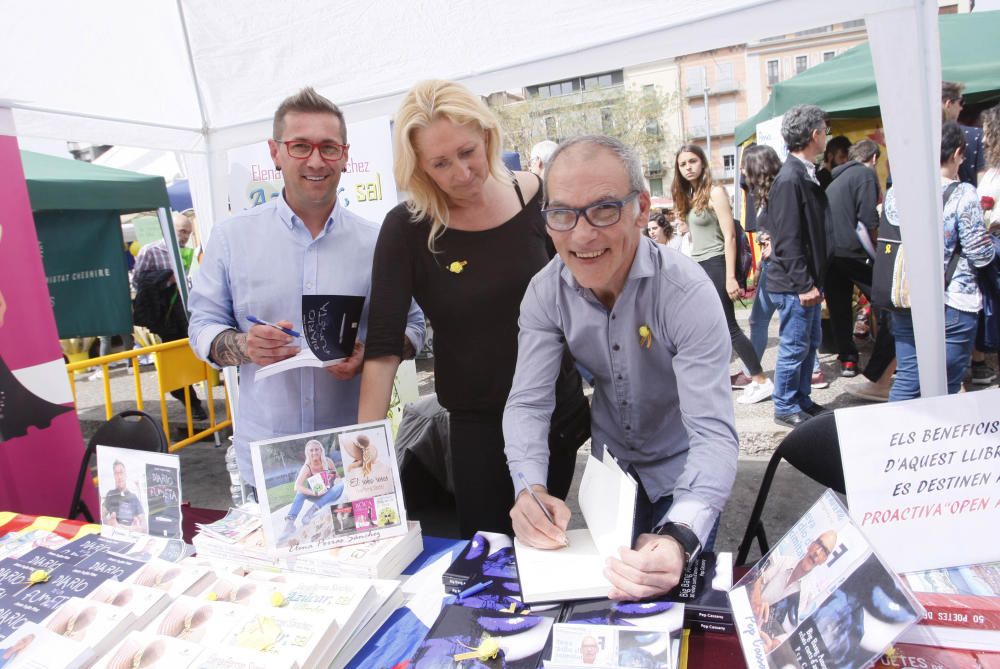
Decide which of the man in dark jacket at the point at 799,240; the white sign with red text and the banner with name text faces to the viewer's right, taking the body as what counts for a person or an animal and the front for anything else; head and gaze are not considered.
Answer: the man in dark jacket

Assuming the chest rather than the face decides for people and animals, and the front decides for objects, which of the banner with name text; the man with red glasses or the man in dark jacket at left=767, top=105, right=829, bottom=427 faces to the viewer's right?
the man in dark jacket

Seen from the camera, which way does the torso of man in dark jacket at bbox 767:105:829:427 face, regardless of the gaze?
to the viewer's right

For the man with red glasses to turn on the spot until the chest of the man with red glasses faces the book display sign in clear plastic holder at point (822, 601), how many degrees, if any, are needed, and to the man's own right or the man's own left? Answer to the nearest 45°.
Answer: approximately 45° to the man's own left

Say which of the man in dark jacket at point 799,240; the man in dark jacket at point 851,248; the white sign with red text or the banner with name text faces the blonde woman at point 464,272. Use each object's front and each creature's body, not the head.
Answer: the banner with name text

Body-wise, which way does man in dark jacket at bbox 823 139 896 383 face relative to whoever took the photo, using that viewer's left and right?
facing away from the viewer and to the right of the viewer

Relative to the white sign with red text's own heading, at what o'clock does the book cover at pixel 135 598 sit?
The book cover is roughly at 2 o'clock from the white sign with red text.

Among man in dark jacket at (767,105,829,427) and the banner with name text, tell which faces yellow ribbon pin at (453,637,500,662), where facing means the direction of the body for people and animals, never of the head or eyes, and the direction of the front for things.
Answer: the banner with name text

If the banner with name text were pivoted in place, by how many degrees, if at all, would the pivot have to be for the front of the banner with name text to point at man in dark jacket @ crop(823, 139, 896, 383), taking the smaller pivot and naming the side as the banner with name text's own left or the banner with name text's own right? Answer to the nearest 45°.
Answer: approximately 90° to the banner with name text's own left

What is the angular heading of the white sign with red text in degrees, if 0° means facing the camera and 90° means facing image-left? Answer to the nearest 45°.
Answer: approximately 0°

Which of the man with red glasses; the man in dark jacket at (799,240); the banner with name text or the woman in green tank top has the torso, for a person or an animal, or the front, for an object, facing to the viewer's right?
the man in dark jacket
